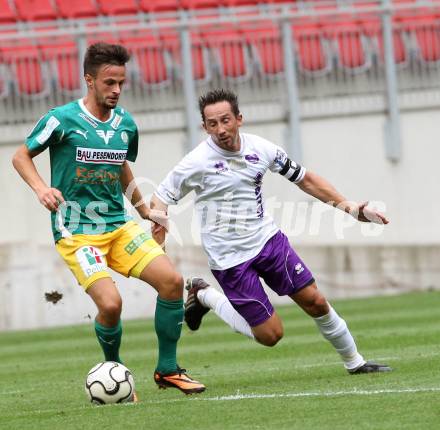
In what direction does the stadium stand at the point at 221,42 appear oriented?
toward the camera

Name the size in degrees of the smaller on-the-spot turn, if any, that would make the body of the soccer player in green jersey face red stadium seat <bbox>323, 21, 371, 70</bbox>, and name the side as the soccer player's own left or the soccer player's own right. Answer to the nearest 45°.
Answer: approximately 135° to the soccer player's own left

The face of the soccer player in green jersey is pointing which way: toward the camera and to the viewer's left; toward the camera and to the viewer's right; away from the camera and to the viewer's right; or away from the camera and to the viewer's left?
toward the camera and to the viewer's right

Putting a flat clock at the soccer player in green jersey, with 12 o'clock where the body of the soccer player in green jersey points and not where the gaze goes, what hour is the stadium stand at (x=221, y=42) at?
The stadium stand is roughly at 8 o'clock from the soccer player in green jersey.

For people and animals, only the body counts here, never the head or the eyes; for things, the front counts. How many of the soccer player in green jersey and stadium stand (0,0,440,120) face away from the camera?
0

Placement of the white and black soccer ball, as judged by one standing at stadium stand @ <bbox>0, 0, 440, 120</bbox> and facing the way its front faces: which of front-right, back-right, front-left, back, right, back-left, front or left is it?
front

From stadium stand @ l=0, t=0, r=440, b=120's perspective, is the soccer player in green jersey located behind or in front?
in front

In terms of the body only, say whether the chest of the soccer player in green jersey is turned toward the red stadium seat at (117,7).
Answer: no

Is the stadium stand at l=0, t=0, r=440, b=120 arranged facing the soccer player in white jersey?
yes

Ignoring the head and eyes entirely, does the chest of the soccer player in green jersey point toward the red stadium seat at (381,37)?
no

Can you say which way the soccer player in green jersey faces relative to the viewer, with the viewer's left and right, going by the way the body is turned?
facing the viewer and to the right of the viewer

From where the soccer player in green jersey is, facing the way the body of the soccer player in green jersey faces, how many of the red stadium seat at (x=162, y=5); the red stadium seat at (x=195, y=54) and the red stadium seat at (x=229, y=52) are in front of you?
0

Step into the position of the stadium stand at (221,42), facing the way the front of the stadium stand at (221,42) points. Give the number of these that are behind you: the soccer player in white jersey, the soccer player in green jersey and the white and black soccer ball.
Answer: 0
